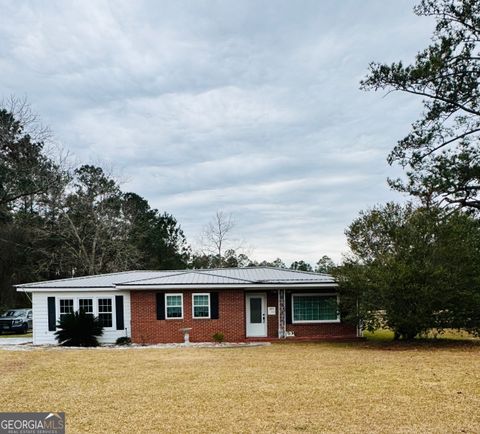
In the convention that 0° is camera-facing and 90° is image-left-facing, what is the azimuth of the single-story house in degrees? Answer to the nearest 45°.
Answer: approximately 0°

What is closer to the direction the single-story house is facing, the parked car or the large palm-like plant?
the large palm-like plant

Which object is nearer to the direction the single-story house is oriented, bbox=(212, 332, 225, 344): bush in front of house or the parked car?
the bush in front of house

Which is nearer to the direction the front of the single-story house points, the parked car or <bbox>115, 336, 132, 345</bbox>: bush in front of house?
the bush in front of house

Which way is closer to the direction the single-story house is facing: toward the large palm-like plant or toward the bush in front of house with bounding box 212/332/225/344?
the bush in front of house

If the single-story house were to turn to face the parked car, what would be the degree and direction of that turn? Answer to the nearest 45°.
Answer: approximately 135° to its right
